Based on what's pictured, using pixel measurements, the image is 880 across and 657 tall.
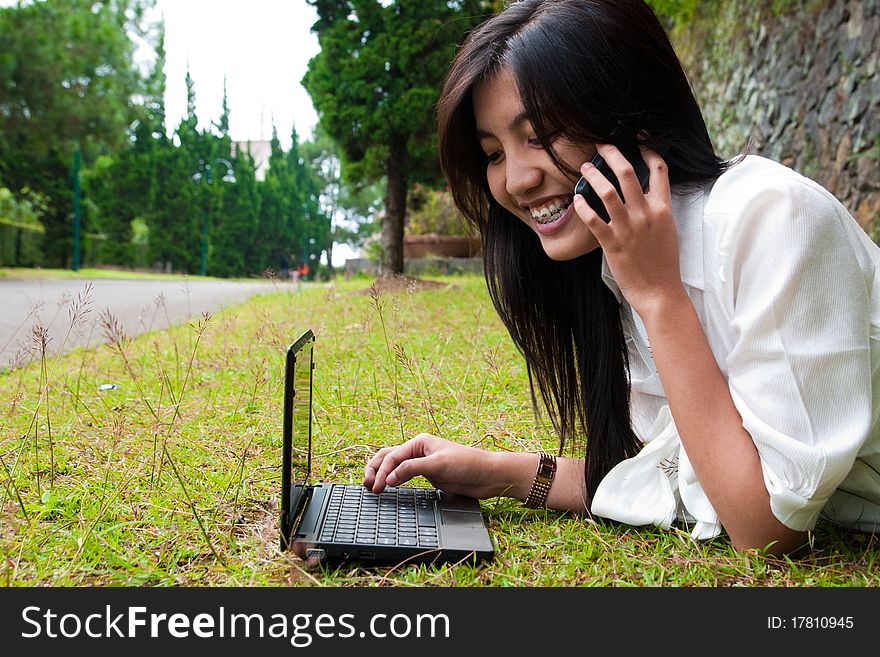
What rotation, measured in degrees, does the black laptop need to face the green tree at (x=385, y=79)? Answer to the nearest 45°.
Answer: approximately 90° to its left

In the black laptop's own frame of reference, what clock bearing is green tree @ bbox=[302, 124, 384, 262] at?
The green tree is roughly at 9 o'clock from the black laptop.

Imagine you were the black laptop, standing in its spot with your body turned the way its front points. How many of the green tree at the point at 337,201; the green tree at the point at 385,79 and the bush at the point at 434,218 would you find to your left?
3

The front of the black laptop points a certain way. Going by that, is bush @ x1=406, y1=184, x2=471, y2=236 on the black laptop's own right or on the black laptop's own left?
on the black laptop's own left

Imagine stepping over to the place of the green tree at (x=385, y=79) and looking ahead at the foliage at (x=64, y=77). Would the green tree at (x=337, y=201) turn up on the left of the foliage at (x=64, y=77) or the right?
right

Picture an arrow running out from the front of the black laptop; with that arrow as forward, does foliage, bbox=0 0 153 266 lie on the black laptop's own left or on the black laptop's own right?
on the black laptop's own left

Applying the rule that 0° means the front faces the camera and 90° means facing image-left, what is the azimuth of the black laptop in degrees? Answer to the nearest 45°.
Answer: approximately 270°
